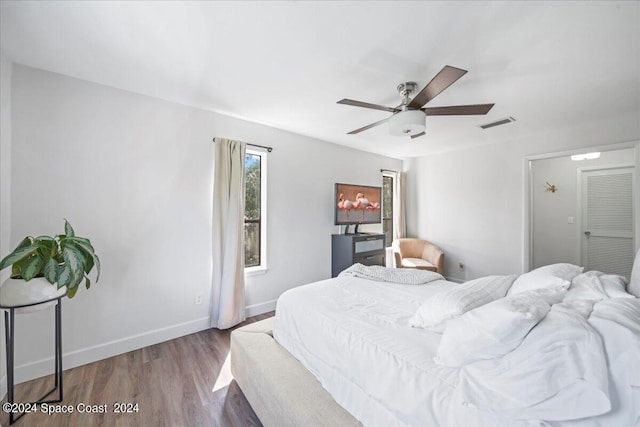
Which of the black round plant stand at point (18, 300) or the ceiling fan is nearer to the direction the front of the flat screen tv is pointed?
the ceiling fan

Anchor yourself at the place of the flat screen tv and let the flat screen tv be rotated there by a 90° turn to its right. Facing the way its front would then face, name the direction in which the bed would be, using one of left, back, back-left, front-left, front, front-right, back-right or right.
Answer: front-left

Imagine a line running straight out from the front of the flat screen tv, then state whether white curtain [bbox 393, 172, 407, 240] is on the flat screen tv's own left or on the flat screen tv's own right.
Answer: on the flat screen tv's own left

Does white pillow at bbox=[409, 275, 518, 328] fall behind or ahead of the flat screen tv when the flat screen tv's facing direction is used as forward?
ahead

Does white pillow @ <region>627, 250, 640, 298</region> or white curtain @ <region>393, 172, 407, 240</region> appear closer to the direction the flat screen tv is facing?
the white pillow

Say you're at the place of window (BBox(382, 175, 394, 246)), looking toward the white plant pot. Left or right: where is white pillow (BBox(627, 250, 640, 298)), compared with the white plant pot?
left

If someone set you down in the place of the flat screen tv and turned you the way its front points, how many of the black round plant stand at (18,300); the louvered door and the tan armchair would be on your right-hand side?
1

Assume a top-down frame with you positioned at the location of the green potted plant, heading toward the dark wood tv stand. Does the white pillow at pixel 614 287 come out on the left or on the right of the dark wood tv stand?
right

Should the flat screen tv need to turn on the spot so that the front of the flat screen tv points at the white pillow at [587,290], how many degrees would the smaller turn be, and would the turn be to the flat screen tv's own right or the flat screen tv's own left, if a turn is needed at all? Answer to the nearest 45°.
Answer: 0° — it already faces it

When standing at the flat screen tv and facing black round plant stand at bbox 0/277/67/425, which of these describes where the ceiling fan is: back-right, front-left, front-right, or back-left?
front-left

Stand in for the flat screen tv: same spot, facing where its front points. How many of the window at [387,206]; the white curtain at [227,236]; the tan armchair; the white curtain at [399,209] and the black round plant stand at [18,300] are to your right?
2

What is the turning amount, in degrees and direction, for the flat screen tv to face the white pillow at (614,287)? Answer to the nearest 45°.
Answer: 0° — it already faces it

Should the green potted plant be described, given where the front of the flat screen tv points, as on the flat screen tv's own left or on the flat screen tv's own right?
on the flat screen tv's own right

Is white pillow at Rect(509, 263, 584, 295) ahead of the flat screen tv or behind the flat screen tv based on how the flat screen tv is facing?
ahead

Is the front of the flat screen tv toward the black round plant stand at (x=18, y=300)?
no

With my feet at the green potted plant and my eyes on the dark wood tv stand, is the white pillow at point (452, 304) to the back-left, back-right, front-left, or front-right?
front-right

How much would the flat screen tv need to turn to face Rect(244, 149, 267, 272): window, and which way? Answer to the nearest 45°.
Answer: approximately 90° to its right

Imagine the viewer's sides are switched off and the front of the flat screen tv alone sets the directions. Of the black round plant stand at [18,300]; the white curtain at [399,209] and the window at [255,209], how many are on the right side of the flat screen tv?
2

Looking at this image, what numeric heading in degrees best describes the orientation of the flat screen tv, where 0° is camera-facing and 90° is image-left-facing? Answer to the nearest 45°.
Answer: approximately 315°
